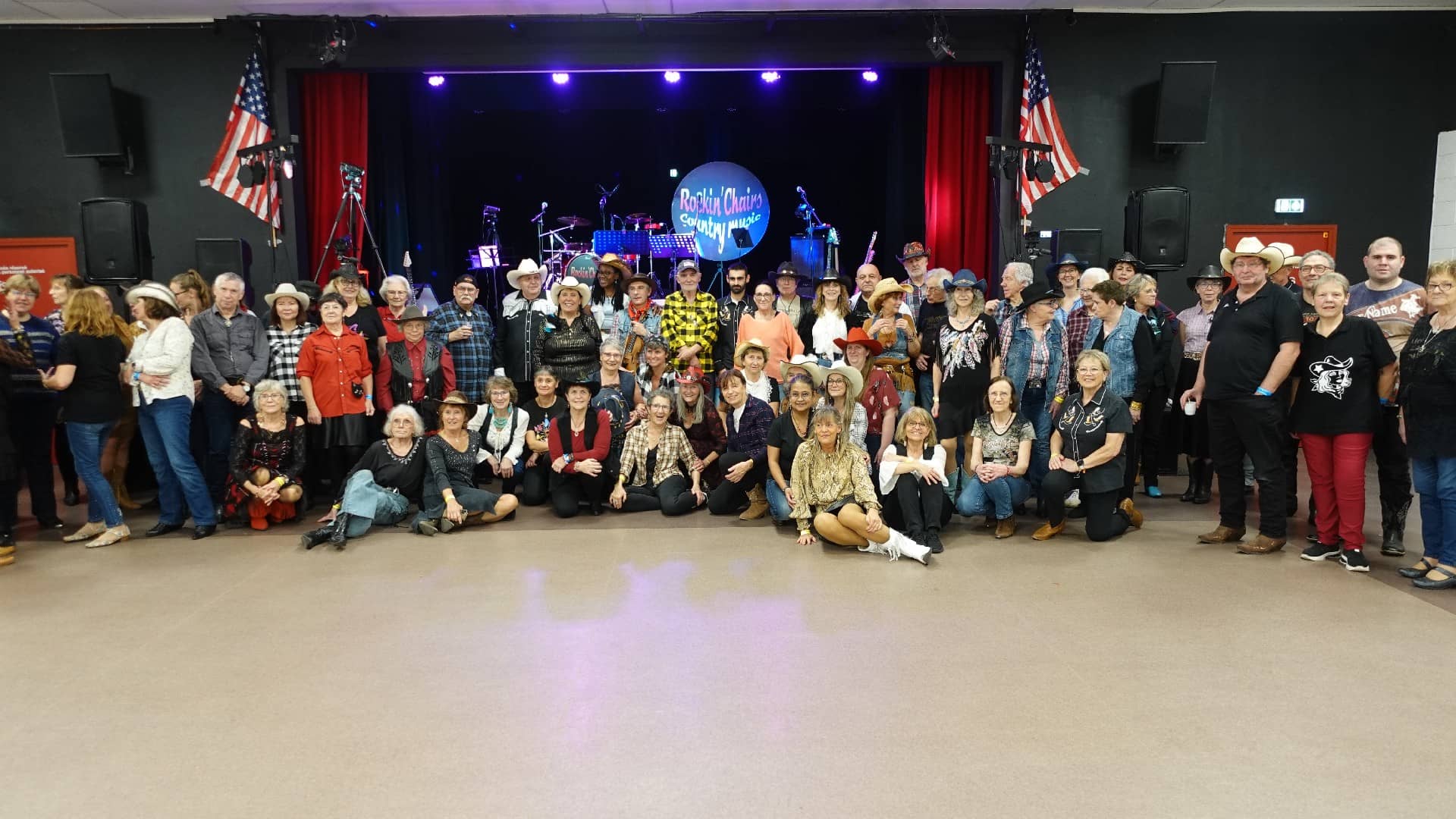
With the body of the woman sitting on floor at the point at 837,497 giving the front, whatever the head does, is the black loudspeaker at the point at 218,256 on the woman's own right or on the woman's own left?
on the woman's own right

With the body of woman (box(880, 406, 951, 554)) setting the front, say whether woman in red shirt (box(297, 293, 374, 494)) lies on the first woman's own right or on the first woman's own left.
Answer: on the first woman's own right

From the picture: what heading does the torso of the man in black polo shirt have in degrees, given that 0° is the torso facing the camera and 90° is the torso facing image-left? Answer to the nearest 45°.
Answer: approximately 45°

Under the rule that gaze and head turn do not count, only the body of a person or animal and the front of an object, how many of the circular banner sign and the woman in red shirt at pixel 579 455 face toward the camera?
2

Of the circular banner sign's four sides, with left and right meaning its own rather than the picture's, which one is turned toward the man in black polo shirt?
front

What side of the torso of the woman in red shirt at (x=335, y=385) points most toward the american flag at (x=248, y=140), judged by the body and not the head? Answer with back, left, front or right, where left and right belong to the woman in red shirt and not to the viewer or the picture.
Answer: back

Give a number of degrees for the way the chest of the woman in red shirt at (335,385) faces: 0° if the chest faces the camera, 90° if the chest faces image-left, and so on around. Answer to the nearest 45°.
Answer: approximately 0°
